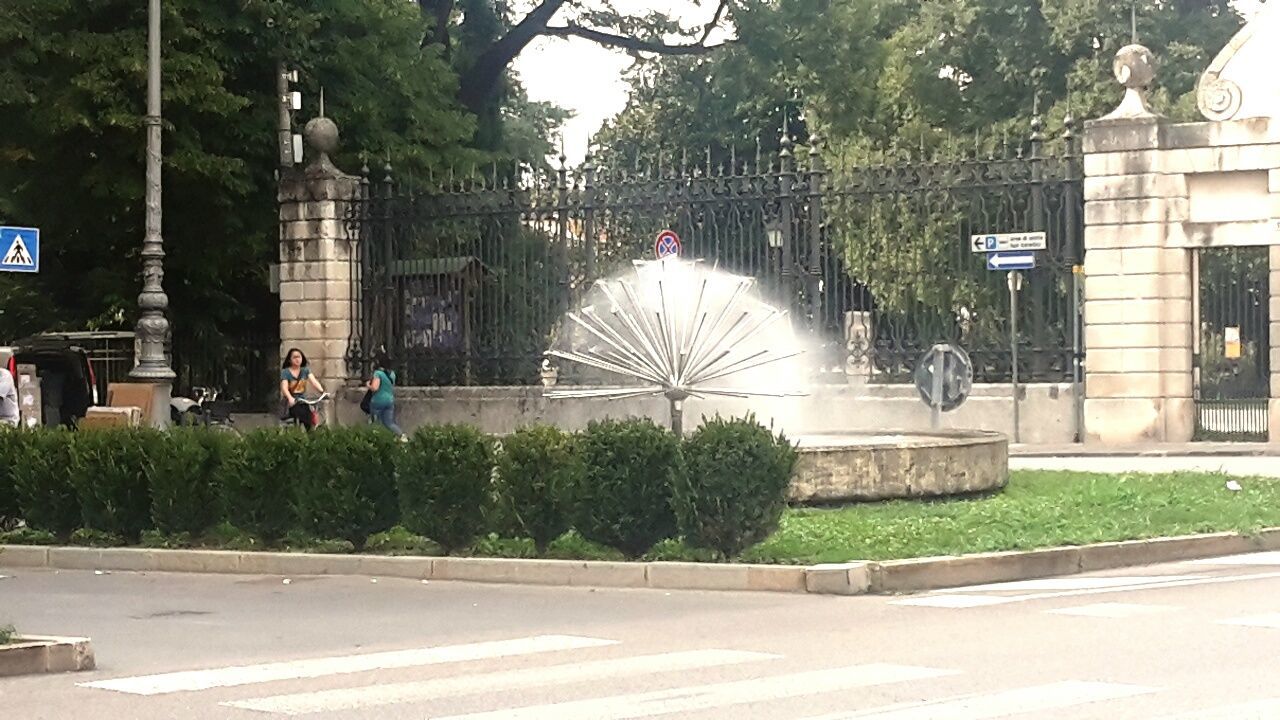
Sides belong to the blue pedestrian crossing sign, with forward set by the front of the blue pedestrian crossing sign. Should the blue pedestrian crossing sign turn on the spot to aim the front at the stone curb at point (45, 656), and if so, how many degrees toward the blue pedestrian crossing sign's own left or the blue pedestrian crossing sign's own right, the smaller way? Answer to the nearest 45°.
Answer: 0° — it already faces it

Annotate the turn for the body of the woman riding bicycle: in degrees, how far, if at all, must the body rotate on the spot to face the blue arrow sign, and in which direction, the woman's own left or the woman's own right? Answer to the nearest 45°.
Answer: approximately 45° to the woman's own left

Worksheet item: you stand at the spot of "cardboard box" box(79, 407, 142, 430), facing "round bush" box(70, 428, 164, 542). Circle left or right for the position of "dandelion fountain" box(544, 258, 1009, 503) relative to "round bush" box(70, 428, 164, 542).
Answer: left

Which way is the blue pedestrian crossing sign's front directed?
toward the camera

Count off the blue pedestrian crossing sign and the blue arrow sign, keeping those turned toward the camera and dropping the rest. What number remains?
2

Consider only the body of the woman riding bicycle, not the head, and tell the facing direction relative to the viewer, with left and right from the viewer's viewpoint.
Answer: facing the viewer and to the right of the viewer

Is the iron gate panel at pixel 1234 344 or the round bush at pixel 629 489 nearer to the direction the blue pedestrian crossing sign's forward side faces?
the round bush

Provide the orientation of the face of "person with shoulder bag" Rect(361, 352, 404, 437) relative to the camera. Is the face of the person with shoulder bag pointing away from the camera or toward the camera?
away from the camera

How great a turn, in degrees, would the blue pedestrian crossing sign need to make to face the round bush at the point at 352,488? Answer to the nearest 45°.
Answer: approximately 45° to its left

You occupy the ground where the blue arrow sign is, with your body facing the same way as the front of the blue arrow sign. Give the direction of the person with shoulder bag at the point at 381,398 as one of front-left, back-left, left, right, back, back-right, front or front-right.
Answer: right

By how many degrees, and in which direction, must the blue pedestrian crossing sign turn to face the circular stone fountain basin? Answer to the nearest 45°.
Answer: approximately 45° to its left

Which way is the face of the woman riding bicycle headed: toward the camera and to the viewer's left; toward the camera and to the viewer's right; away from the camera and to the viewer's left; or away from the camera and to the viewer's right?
toward the camera and to the viewer's right

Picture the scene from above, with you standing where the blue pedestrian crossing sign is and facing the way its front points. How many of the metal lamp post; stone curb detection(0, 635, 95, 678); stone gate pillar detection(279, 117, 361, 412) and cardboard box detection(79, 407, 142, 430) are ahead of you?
1

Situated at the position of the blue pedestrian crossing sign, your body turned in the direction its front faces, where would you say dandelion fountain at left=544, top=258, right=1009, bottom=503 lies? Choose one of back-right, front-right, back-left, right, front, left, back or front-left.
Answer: left
